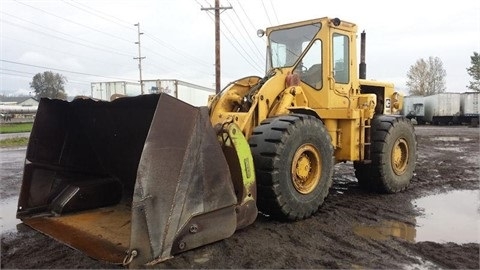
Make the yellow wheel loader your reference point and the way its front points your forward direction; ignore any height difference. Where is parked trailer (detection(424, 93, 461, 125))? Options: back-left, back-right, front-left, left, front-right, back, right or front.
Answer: back

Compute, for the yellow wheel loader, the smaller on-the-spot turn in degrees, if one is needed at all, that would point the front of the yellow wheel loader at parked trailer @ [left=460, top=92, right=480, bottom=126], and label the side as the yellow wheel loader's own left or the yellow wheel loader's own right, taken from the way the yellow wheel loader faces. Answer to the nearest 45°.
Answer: approximately 180°

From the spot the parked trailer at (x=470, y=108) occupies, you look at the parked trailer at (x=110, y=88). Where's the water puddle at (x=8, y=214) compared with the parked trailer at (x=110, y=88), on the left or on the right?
left

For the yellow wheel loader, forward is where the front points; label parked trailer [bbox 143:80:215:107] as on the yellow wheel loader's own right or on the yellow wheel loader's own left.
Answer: on the yellow wheel loader's own right

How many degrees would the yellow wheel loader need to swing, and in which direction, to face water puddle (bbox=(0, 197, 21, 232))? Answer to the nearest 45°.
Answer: approximately 45° to its right

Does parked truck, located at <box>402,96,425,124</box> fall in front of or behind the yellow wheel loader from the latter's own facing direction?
behind

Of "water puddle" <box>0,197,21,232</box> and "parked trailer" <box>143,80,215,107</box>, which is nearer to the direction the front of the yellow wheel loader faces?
the water puddle

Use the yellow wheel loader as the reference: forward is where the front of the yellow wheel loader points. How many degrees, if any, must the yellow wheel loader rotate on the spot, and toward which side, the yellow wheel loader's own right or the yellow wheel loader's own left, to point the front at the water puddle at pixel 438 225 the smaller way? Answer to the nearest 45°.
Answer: approximately 135° to the yellow wheel loader's own left

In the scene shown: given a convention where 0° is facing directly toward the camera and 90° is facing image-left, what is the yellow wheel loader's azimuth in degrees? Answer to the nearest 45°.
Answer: approximately 45°

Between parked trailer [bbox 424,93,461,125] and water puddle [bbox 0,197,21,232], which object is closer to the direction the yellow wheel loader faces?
the water puddle
